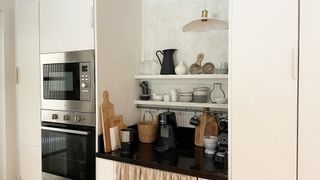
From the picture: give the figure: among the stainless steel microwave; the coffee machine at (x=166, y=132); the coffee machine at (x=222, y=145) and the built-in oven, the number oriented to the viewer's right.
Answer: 0

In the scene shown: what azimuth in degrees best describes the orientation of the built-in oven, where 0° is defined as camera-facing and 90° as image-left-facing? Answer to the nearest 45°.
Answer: approximately 45°

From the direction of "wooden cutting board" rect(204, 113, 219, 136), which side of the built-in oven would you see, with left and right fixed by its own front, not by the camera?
left

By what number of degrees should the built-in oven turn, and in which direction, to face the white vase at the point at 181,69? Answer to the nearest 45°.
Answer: approximately 135° to its left

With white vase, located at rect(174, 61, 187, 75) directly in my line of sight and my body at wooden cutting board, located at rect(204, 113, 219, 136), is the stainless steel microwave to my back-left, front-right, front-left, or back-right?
front-left

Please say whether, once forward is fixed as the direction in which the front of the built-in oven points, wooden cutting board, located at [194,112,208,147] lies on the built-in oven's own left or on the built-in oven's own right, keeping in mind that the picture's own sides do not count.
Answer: on the built-in oven's own left

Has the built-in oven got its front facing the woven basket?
no

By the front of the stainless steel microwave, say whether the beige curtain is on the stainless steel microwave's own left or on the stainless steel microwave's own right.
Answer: on the stainless steel microwave's own left

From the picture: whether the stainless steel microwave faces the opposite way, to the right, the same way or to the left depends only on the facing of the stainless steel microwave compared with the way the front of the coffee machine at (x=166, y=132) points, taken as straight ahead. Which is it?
the same way

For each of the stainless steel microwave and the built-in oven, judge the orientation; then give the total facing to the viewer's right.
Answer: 0

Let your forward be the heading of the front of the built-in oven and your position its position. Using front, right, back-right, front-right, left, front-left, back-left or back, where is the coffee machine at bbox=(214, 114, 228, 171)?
left

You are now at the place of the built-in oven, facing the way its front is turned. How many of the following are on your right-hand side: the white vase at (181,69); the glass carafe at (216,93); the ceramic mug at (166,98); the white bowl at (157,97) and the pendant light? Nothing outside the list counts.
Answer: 0

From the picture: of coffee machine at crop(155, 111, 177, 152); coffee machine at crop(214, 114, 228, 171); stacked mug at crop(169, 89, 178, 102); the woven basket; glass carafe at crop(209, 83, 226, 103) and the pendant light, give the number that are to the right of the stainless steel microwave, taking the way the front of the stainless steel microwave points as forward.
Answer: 0

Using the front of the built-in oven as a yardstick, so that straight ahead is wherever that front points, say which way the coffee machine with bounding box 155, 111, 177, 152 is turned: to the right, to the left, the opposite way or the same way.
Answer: the same way

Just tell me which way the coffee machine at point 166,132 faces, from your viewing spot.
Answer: facing the viewer and to the left of the viewer

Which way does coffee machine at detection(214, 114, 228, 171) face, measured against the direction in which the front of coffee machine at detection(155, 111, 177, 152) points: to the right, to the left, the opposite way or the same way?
the same way

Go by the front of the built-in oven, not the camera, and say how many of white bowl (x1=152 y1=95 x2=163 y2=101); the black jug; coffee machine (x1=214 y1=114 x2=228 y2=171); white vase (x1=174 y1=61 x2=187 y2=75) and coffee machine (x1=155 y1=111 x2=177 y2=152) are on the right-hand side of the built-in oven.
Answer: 0
